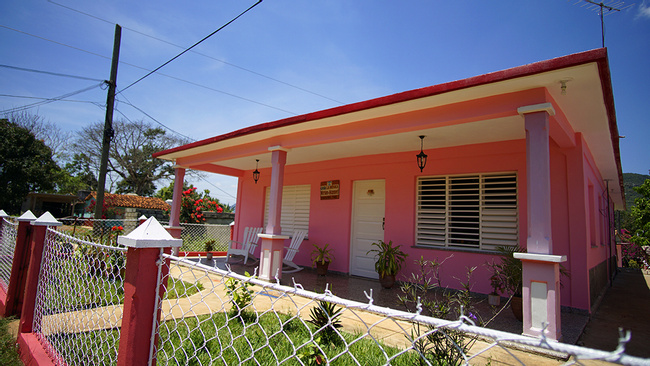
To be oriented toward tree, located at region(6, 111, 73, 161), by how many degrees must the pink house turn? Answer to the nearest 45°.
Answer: approximately 90° to its right

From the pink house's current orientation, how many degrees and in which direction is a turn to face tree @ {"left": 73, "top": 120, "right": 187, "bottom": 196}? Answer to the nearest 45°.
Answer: approximately 90° to its right

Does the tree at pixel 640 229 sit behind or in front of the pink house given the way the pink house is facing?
behind

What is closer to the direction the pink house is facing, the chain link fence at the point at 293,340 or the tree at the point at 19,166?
the chain link fence

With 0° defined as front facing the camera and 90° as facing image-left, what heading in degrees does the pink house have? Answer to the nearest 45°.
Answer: approximately 45°

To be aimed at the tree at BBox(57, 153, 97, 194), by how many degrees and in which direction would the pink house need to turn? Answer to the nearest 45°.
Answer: approximately 90° to its right

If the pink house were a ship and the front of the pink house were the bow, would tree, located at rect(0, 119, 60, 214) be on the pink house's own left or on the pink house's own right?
on the pink house's own right
